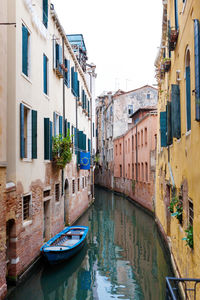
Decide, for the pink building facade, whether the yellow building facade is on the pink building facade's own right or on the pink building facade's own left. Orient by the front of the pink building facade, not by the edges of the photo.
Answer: on the pink building facade's own left

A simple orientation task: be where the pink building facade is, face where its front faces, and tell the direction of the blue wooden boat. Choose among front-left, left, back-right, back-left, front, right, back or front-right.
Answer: front-left

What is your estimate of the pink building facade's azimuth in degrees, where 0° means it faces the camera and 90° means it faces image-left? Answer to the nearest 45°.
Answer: approximately 45°

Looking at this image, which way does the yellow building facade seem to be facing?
to the viewer's left

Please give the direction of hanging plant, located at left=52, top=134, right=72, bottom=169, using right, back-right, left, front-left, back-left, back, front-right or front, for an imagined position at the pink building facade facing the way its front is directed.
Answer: front-left
